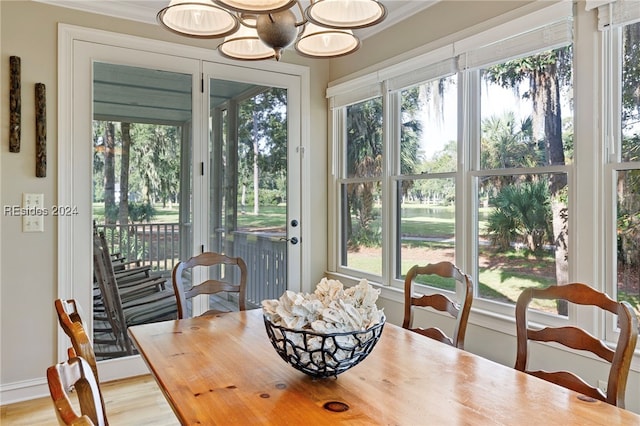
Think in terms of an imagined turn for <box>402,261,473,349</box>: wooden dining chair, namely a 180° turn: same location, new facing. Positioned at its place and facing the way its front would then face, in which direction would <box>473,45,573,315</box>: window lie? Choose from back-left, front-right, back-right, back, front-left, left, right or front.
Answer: front

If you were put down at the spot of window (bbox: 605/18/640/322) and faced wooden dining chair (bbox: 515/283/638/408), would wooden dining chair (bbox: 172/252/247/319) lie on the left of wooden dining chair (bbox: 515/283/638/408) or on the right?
right

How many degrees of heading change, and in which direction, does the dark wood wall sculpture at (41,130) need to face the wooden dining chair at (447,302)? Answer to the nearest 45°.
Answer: approximately 45° to its left

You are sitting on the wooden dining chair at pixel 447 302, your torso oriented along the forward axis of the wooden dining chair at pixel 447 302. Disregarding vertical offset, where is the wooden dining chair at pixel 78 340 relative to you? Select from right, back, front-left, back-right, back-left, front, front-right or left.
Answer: front

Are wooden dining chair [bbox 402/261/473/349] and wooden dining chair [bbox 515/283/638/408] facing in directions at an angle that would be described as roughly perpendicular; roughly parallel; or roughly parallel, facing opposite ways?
roughly parallel

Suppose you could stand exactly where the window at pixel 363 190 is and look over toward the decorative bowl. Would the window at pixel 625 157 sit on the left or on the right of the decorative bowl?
left

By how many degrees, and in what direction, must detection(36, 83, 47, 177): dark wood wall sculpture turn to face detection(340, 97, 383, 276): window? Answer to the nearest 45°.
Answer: approximately 90° to its left

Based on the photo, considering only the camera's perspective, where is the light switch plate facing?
facing the viewer

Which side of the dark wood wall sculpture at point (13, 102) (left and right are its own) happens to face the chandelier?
front

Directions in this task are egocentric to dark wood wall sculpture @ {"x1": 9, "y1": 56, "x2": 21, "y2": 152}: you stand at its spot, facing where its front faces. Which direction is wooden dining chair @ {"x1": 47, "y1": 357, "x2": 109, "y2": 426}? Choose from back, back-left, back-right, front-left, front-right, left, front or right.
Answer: front

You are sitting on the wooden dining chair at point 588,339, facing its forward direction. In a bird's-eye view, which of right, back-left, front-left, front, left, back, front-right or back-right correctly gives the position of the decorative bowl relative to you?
front

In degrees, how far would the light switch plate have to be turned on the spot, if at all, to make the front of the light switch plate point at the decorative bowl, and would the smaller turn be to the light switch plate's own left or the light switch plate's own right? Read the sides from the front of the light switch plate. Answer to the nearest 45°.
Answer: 0° — it already faces it

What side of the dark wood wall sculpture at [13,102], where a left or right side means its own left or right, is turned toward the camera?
front

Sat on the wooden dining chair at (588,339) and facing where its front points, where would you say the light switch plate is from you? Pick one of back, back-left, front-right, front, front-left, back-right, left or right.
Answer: front-right

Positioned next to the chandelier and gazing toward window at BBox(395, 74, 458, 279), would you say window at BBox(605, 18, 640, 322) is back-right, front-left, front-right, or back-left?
front-right

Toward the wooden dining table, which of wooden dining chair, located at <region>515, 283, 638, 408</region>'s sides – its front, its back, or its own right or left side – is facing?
front

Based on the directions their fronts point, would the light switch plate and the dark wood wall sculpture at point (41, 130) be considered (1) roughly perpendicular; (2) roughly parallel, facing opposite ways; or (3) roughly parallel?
roughly parallel
